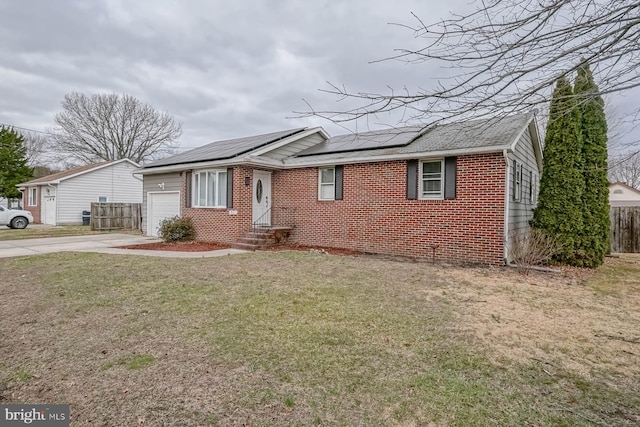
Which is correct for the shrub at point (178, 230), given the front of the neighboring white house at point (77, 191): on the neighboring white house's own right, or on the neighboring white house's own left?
on the neighboring white house's own left

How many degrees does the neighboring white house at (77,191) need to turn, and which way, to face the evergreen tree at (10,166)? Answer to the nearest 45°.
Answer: approximately 90° to its right

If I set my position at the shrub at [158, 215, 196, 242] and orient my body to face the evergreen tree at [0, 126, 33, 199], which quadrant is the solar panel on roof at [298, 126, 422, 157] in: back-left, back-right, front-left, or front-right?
back-right

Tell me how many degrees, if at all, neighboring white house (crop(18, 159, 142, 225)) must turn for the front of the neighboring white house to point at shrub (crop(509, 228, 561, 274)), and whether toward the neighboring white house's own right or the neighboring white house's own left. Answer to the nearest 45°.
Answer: approximately 45° to the neighboring white house's own left

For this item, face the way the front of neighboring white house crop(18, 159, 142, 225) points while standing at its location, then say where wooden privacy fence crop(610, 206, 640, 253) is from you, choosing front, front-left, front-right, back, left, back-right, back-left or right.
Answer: left

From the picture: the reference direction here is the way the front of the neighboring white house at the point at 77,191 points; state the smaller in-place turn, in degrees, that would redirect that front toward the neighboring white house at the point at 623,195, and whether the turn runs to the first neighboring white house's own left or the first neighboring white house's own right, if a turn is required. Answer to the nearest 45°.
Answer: approximately 90° to the first neighboring white house's own left

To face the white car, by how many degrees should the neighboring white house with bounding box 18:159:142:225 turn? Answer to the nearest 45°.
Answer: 0° — it already faces it

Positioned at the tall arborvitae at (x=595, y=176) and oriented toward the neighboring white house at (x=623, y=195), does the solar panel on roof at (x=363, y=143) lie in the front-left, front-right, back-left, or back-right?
back-left

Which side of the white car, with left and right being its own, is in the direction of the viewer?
right

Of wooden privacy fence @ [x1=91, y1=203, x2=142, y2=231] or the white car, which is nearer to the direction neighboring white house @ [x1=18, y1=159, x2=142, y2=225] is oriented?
the white car
